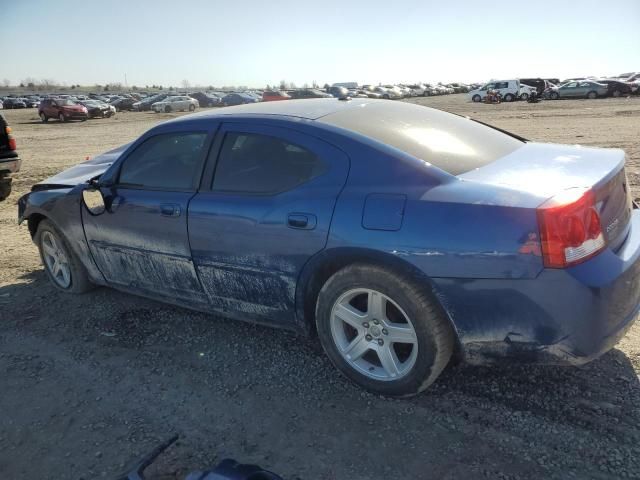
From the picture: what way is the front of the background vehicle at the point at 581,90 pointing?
to the viewer's left

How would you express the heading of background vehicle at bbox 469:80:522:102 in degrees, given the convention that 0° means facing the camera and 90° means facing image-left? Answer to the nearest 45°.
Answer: approximately 90°

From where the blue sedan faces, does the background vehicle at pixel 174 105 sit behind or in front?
in front

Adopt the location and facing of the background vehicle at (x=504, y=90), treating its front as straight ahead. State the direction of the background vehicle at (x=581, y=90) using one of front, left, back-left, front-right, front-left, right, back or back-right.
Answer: back

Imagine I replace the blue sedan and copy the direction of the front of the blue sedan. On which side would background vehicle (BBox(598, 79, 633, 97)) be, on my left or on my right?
on my right

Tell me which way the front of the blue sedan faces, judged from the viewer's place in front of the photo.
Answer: facing away from the viewer and to the left of the viewer

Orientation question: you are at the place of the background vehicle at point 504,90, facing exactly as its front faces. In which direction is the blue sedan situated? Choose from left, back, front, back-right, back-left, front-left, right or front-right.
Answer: left

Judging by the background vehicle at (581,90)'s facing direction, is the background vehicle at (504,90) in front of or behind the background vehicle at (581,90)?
in front

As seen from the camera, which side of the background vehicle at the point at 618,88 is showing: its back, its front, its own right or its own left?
left

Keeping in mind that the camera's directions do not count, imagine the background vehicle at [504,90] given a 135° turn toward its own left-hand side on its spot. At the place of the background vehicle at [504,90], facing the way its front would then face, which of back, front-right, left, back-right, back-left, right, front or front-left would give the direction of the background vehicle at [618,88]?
front-left

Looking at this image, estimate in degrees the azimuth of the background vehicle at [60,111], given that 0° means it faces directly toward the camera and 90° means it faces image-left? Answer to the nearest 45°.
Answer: approximately 315°

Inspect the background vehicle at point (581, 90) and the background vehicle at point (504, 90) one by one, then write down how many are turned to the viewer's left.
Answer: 2
